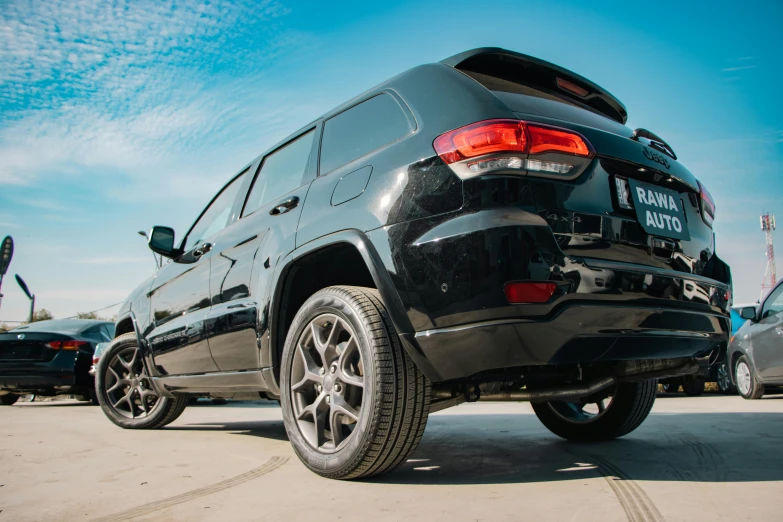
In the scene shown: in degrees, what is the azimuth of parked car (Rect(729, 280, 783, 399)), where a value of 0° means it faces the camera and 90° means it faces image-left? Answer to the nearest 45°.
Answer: approximately 135°

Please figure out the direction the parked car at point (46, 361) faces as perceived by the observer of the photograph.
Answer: facing away from the viewer and to the right of the viewer

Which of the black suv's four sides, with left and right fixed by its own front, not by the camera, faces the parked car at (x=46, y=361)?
front

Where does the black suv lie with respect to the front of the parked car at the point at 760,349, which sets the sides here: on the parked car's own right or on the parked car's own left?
on the parked car's own left

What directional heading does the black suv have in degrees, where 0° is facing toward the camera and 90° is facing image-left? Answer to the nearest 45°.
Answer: approximately 135°

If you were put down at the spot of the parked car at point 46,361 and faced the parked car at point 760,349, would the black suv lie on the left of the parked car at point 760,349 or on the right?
right

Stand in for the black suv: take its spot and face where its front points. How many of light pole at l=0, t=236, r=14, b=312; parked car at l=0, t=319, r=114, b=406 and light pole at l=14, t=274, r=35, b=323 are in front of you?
3

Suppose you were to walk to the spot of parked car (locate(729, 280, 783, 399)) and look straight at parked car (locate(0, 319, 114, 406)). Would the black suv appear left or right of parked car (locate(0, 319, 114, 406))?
left
